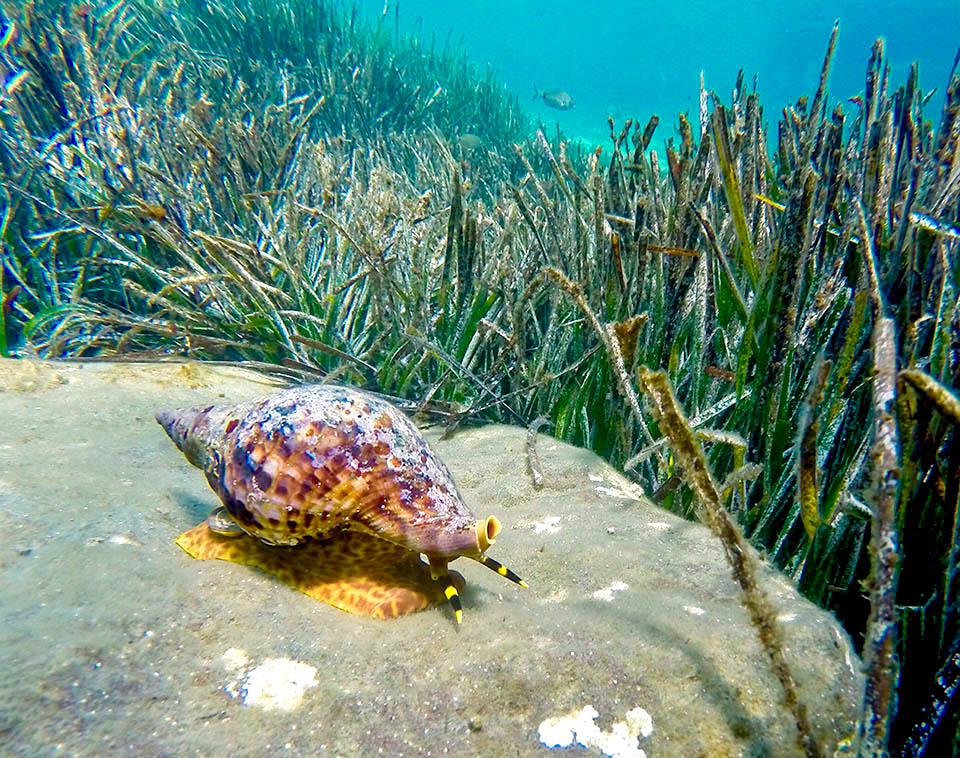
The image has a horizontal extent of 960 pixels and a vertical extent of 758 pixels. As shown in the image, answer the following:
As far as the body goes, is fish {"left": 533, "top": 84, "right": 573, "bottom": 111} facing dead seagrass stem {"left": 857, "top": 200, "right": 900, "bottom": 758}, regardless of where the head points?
no

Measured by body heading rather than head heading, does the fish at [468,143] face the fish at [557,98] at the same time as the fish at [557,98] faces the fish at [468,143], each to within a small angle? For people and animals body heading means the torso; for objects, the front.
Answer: no

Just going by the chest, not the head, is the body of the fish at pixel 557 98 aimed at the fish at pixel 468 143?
no

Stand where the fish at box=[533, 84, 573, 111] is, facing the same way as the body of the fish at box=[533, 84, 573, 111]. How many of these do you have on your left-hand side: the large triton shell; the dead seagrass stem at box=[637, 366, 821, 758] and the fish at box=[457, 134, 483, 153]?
0

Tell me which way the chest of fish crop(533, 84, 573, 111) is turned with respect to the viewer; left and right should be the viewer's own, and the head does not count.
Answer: facing to the right of the viewer
